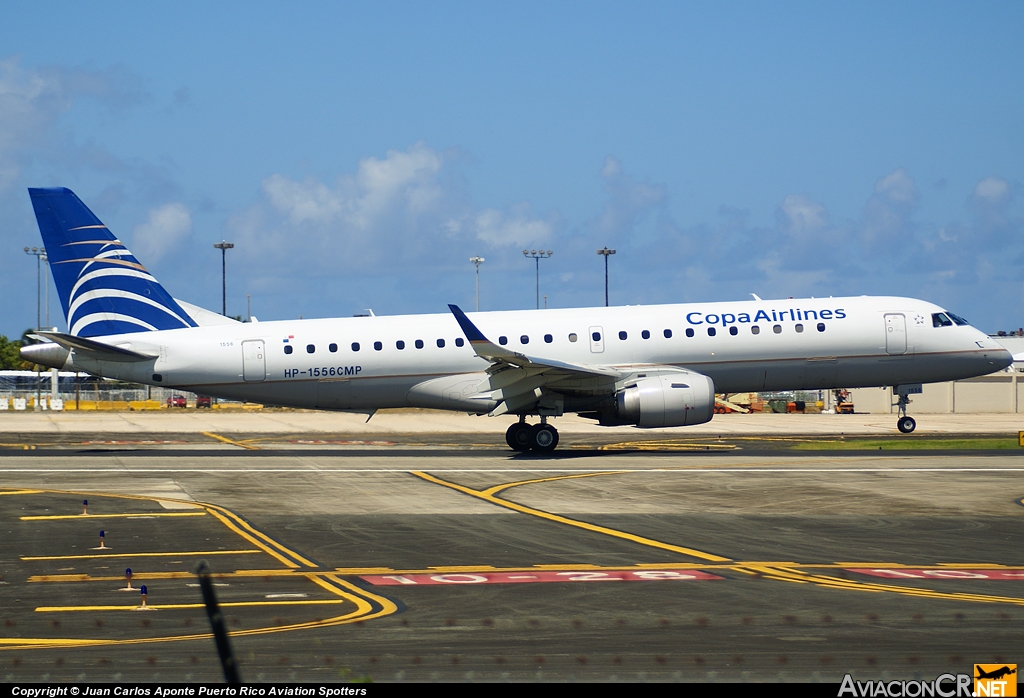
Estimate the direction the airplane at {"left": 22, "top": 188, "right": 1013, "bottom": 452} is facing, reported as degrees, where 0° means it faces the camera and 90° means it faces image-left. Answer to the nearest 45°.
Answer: approximately 270°
